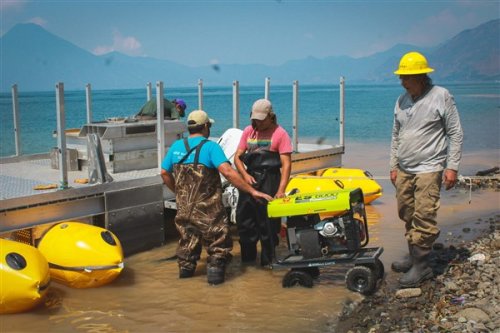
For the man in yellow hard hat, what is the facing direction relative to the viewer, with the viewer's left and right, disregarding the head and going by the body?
facing the viewer and to the left of the viewer

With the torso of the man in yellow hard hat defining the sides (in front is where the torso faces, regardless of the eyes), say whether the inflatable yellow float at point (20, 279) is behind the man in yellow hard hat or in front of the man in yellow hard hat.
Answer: in front

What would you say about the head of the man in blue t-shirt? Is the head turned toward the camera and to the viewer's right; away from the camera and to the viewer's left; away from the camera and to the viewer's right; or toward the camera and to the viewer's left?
away from the camera and to the viewer's right

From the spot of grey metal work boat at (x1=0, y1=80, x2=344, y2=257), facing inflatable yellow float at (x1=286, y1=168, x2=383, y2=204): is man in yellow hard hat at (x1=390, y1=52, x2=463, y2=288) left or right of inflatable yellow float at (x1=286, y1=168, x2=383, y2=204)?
right

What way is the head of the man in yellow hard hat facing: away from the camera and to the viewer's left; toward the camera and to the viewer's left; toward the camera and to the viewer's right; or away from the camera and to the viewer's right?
toward the camera and to the viewer's left

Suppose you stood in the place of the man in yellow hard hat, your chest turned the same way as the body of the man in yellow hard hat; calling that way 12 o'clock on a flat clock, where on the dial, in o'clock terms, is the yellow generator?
The yellow generator is roughly at 1 o'clock from the man in yellow hard hat.

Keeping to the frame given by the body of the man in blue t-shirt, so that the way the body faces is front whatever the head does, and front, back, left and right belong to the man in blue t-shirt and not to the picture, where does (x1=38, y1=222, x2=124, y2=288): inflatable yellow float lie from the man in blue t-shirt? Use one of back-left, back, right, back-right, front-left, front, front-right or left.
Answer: back-left

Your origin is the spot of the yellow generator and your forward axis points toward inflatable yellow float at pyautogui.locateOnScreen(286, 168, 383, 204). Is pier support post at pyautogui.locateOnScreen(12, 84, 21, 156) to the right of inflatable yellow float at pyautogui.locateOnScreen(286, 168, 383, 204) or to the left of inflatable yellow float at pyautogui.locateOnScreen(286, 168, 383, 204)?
left

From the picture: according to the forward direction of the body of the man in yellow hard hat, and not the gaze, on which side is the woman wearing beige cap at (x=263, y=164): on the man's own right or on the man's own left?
on the man's own right

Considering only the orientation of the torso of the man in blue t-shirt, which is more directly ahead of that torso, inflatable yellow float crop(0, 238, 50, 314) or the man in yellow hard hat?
the man in yellow hard hat

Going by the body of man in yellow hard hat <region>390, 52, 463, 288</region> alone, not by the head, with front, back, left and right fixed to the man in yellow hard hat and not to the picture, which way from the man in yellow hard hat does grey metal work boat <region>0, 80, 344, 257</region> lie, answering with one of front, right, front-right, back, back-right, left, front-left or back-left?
front-right

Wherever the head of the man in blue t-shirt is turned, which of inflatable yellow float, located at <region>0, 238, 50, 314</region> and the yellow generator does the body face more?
the yellow generator

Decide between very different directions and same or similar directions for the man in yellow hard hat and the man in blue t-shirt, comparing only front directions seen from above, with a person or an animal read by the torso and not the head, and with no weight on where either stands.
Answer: very different directions

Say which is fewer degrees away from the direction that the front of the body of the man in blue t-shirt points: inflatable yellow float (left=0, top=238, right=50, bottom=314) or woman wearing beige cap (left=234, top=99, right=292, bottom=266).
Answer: the woman wearing beige cap

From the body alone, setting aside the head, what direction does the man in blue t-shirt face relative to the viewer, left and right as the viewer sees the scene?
facing away from the viewer and to the right of the viewer
